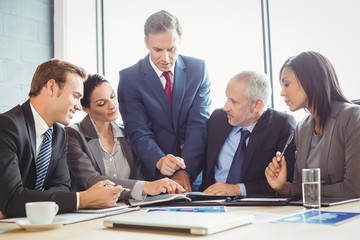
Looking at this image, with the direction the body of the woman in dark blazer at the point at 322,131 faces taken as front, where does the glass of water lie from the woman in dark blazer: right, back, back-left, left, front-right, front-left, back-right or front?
front-left

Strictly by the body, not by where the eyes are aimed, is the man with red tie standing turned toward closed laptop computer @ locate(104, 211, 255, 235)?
yes

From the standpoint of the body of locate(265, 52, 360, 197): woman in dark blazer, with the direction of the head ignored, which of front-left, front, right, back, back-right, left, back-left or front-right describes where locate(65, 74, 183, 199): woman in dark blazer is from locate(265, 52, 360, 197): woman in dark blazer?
front-right

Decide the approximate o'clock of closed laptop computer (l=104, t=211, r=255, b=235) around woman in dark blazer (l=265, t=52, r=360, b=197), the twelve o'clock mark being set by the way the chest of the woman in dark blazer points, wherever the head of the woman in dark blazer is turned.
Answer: The closed laptop computer is roughly at 11 o'clock from the woman in dark blazer.

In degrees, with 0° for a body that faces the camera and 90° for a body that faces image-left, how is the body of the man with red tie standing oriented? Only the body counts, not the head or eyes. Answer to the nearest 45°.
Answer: approximately 0°

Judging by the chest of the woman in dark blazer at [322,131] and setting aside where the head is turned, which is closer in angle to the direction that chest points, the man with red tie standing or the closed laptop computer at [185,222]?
the closed laptop computer

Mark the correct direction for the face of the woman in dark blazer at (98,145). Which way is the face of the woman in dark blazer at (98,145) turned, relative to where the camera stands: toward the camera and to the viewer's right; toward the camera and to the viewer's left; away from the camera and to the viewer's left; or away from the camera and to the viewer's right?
toward the camera and to the viewer's right

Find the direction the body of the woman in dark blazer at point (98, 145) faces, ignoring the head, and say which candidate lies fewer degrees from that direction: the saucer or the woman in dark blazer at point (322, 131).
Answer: the woman in dark blazer
